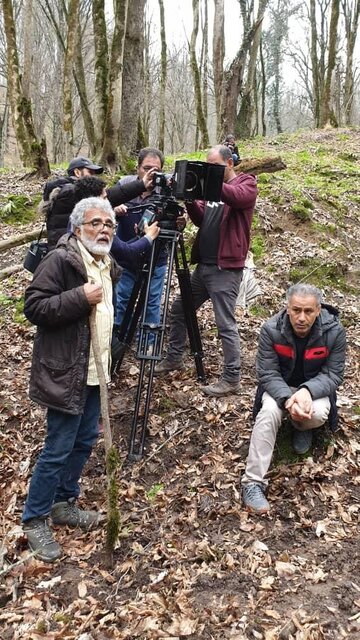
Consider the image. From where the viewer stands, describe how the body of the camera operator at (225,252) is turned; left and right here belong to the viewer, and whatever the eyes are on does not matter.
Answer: facing the viewer and to the left of the viewer

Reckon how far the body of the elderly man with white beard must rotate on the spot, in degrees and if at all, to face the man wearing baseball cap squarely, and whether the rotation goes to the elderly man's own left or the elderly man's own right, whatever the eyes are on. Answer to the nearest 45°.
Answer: approximately 135° to the elderly man's own left

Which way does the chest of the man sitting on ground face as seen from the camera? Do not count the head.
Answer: toward the camera

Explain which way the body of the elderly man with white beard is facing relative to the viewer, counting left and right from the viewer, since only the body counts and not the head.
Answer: facing the viewer and to the right of the viewer

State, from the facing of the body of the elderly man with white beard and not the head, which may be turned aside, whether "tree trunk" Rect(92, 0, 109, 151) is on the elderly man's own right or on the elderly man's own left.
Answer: on the elderly man's own left

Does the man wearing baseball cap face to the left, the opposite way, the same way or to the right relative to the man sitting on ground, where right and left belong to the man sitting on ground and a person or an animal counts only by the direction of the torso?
to the left

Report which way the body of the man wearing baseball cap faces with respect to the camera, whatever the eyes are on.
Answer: to the viewer's right

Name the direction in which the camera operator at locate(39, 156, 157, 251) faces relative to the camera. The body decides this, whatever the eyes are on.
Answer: to the viewer's right

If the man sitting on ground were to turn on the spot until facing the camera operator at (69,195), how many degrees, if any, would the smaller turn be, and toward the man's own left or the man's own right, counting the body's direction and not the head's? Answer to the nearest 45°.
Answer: approximately 90° to the man's own right

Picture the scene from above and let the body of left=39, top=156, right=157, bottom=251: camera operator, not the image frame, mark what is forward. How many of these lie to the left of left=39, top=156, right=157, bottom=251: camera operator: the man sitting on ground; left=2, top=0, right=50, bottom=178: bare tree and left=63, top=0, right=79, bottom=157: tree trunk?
2
